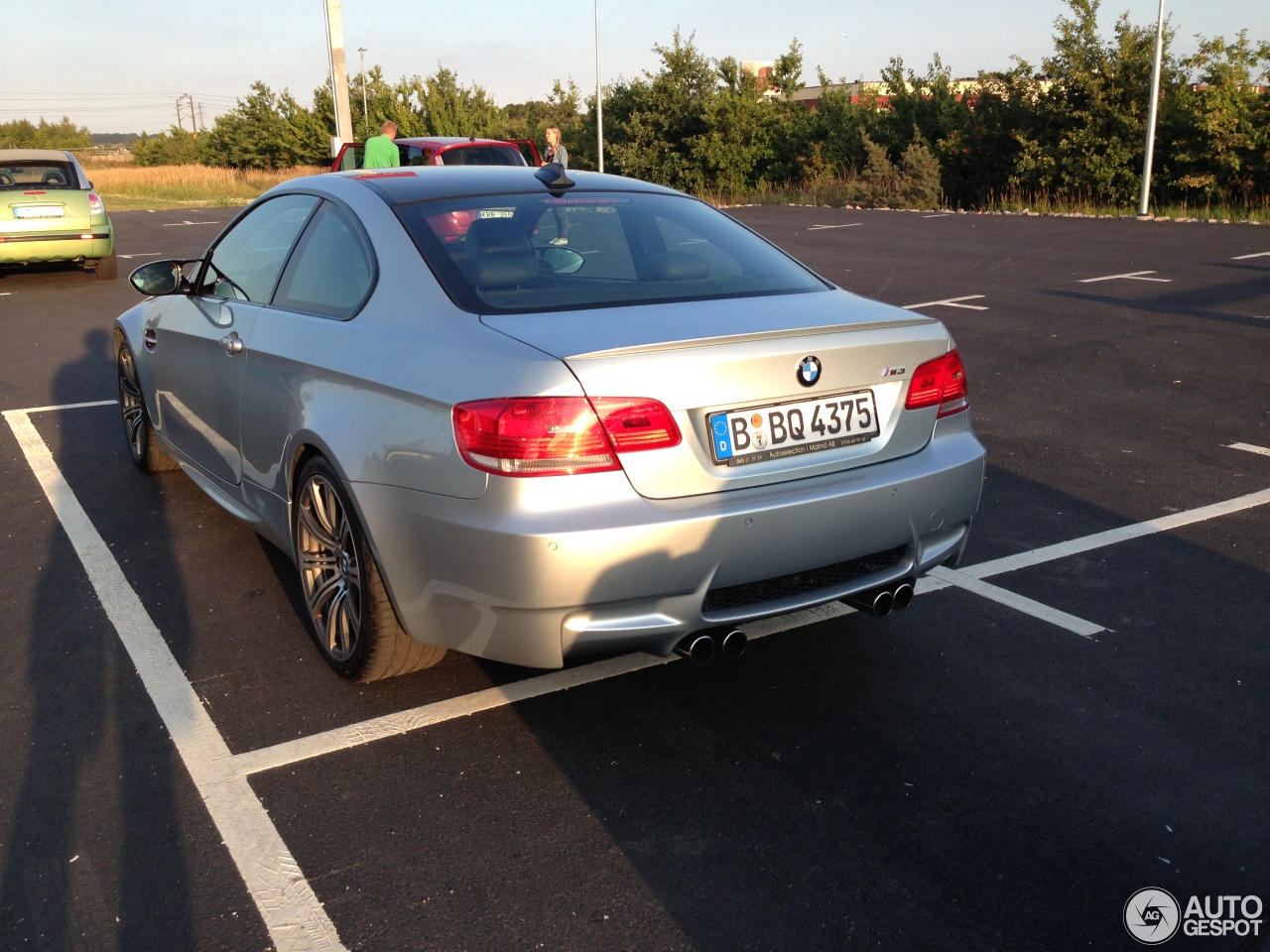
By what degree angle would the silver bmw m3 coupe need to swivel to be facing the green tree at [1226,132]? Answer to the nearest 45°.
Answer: approximately 90° to its right

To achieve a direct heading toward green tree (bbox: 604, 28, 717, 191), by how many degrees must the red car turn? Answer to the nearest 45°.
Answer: approximately 45° to its right

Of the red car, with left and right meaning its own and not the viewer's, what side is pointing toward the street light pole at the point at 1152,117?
right

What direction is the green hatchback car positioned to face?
away from the camera

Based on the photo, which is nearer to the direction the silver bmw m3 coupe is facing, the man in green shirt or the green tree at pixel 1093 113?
the man in green shirt

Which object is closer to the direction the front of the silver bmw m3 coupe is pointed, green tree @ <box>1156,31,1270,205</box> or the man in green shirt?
the man in green shirt

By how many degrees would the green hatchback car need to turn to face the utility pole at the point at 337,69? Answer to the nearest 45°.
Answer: approximately 45° to its right

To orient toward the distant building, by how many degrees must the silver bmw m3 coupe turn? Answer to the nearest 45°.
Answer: approximately 45° to its right

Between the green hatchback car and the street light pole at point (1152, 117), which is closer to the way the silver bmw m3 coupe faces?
the green hatchback car

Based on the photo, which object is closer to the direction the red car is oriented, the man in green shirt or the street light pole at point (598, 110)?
the street light pole

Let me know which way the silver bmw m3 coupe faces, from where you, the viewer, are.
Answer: facing away from the viewer and to the left of the viewer

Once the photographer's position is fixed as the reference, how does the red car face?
facing away from the viewer and to the left of the viewer
